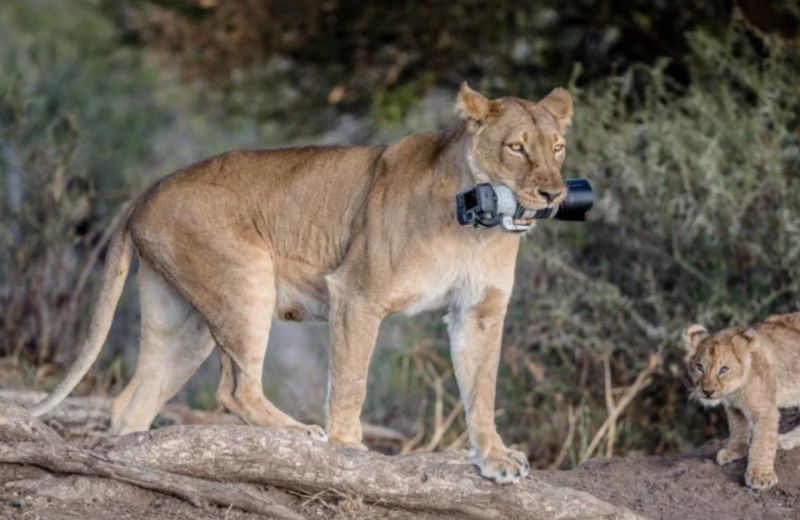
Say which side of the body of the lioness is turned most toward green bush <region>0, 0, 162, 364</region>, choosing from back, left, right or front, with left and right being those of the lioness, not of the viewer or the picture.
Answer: back

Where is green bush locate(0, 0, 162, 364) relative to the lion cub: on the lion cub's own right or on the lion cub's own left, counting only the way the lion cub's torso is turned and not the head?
on the lion cub's own right

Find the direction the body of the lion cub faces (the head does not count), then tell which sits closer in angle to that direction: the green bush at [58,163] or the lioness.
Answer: the lioness

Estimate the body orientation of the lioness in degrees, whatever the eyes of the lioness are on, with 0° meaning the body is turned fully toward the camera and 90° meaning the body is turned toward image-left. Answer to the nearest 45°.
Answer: approximately 315°

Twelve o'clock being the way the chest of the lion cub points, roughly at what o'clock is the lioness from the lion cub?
The lioness is roughly at 1 o'clock from the lion cub.

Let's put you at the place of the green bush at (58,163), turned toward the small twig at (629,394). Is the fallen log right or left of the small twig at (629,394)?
right

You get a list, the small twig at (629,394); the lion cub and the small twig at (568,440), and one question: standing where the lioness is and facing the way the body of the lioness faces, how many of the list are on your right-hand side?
0

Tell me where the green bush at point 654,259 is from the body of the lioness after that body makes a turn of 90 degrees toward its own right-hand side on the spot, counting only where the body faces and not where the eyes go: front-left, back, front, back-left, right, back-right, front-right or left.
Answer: back

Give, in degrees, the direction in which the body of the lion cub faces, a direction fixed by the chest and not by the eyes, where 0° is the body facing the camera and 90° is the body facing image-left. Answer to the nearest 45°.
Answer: approximately 45°

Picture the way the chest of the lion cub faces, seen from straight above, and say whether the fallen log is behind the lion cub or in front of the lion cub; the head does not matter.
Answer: in front

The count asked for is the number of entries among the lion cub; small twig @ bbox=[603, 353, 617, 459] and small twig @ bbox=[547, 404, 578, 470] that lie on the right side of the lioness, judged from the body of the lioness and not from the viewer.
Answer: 0

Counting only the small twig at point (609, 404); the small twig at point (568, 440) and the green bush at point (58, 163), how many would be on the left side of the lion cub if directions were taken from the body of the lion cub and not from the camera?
0

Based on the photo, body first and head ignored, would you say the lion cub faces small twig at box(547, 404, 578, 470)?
no

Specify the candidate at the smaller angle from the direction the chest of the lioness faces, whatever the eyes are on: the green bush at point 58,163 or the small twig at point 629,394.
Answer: the small twig

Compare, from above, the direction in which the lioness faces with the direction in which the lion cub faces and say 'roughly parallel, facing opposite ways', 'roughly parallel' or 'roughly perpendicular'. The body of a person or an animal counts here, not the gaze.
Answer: roughly perpendicular

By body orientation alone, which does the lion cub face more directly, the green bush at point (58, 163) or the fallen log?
the fallen log

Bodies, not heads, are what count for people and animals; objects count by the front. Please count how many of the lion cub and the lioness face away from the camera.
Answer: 0

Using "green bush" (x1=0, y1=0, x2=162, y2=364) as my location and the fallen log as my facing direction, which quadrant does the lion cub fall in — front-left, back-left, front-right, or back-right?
front-left
